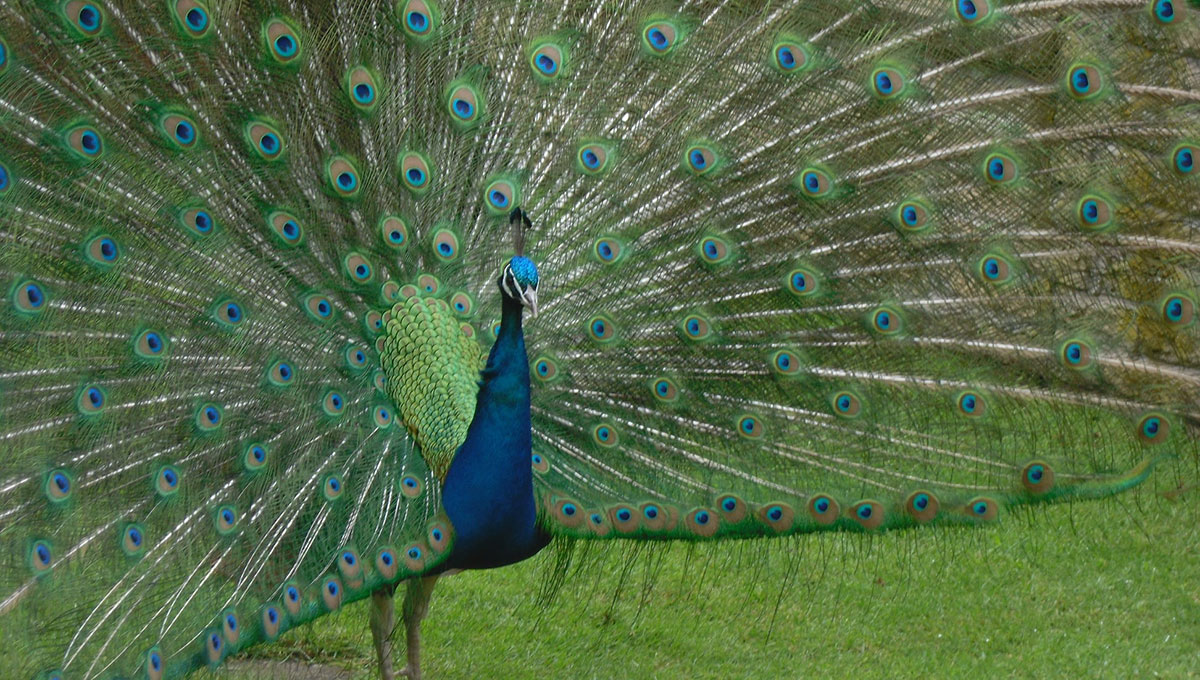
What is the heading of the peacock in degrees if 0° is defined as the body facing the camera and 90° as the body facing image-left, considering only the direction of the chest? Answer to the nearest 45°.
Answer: approximately 315°
